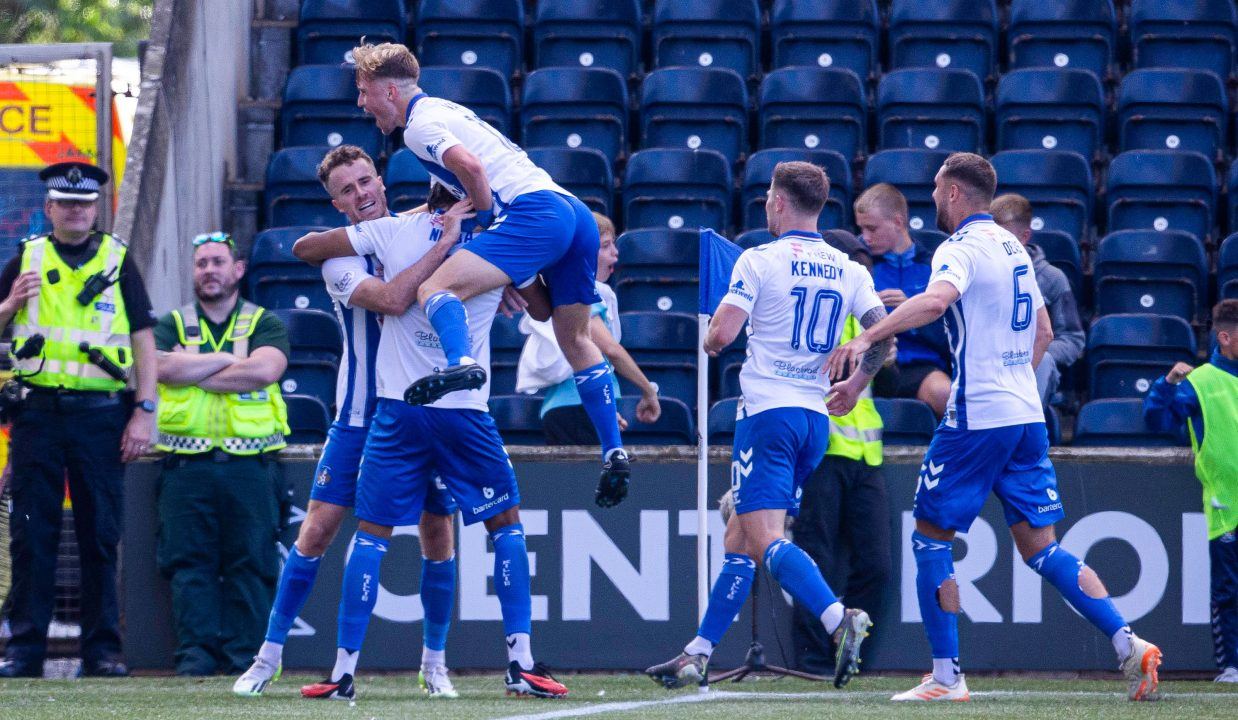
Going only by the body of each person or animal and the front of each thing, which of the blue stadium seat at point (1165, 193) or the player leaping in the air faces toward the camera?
the blue stadium seat

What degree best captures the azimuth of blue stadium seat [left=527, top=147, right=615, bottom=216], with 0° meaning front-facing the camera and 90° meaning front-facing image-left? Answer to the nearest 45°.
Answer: approximately 0°

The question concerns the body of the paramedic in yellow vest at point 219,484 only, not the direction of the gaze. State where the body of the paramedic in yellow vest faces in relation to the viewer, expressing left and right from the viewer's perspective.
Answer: facing the viewer

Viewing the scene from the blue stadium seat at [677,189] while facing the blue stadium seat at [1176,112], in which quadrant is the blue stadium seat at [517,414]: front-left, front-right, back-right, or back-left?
back-right

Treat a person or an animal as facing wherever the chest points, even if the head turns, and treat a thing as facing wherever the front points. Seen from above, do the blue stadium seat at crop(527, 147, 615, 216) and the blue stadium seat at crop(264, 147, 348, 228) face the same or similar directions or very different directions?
same or similar directions

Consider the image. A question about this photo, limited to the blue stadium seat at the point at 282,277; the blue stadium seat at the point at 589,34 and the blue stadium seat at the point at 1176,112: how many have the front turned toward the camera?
3

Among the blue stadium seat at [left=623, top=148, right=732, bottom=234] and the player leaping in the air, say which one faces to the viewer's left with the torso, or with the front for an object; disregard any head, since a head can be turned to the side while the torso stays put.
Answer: the player leaping in the air

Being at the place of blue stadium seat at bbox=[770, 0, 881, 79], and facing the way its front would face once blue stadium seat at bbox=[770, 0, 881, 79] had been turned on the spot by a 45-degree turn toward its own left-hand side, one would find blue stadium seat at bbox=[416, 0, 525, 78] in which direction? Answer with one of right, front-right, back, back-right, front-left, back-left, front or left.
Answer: back-right

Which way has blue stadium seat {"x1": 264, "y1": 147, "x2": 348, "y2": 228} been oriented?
toward the camera

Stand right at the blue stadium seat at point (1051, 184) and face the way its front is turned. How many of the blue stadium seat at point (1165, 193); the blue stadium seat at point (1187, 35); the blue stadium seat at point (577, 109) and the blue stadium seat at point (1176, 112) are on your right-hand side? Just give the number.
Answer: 1

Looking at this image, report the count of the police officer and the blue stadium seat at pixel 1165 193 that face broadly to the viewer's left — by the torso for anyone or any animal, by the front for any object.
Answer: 0

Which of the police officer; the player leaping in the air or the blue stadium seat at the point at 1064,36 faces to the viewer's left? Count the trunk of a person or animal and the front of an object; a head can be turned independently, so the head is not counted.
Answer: the player leaping in the air

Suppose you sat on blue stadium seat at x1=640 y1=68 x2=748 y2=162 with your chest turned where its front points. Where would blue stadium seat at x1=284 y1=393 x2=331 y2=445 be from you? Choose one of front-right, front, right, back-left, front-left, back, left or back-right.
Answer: front-right

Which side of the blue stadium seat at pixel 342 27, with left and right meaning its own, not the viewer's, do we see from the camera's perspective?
front

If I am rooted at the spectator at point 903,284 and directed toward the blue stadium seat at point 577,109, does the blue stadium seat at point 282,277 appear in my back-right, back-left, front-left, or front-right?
front-left

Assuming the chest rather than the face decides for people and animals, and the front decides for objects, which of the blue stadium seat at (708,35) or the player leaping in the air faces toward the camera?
the blue stadium seat
